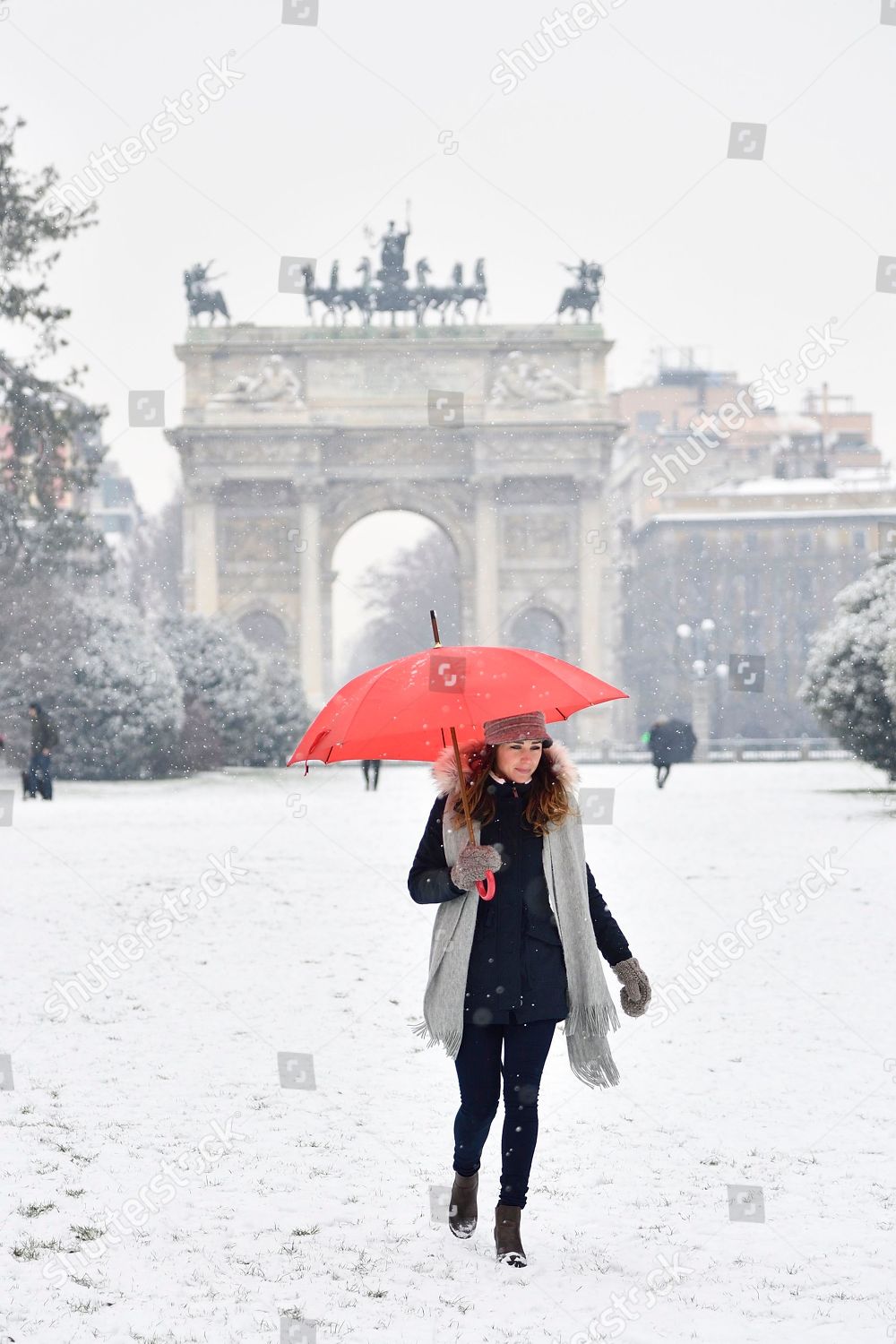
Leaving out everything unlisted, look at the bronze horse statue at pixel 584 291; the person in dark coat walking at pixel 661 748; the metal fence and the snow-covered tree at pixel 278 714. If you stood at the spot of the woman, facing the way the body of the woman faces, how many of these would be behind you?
4

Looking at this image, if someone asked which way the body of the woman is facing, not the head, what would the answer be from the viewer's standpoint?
toward the camera

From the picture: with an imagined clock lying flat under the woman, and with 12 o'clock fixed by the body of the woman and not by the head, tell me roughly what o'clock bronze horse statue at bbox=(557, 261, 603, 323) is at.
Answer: The bronze horse statue is roughly at 6 o'clock from the woman.

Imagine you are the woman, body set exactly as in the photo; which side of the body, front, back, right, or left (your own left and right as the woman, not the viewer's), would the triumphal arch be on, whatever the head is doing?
back

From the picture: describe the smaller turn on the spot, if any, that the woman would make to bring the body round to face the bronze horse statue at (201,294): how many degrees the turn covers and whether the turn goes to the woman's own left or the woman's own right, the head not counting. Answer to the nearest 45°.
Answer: approximately 180°

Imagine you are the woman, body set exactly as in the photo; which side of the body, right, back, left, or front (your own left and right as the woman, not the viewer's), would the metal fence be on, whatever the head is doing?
back
